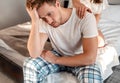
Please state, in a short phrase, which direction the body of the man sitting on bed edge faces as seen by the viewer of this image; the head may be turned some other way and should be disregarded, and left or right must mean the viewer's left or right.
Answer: facing the viewer and to the left of the viewer
